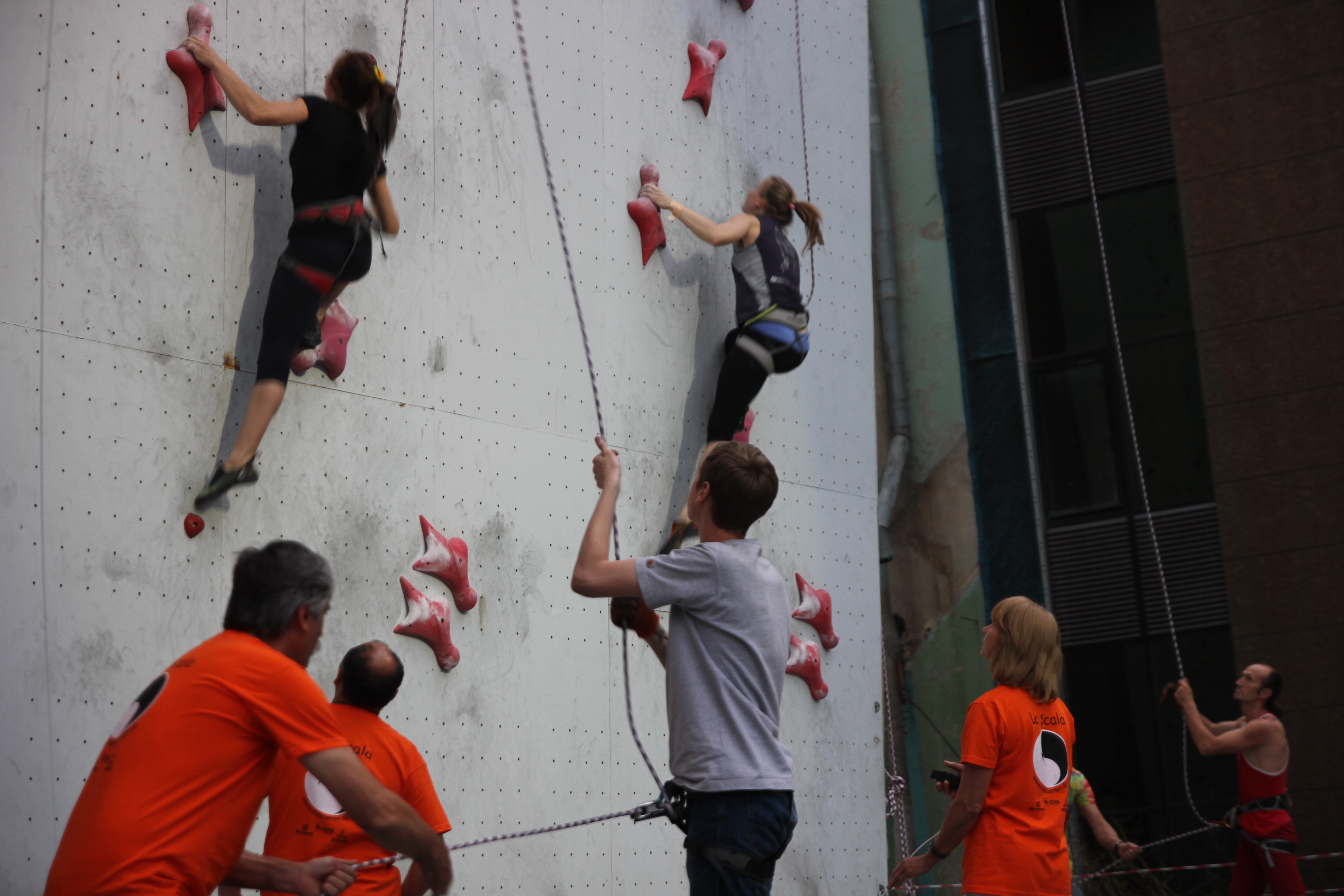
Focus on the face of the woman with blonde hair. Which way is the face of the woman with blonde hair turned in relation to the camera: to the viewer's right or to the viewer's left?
to the viewer's left

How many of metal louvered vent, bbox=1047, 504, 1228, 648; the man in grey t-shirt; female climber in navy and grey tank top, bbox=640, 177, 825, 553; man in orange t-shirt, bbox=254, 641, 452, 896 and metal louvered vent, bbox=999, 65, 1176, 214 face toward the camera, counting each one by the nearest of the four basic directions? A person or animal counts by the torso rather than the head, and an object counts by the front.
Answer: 2

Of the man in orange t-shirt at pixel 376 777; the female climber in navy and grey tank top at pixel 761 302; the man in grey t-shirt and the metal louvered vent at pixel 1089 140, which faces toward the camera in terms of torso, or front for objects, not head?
the metal louvered vent

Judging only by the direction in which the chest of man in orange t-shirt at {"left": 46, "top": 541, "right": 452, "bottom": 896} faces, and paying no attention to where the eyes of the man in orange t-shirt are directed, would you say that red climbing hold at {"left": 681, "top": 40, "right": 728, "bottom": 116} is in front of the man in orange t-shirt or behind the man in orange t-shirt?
in front

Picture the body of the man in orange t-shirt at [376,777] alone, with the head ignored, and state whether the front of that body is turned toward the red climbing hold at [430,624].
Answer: yes

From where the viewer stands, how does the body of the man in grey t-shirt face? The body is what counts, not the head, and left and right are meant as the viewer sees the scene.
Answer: facing away from the viewer and to the left of the viewer

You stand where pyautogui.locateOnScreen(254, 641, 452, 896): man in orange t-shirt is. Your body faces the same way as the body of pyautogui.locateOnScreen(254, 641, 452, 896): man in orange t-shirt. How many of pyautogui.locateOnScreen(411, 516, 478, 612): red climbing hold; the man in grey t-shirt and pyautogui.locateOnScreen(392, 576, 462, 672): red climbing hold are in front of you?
2

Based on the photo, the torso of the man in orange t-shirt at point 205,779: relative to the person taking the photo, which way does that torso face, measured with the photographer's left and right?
facing away from the viewer and to the right of the viewer

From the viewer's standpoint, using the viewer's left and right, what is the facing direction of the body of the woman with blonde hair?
facing away from the viewer and to the left of the viewer

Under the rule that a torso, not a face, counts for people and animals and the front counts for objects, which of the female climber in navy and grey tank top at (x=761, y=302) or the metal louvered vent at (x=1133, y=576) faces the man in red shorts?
the metal louvered vent

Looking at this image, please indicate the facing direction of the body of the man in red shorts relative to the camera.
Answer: to the viewer's left

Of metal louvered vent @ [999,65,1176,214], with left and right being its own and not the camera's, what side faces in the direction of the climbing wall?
front

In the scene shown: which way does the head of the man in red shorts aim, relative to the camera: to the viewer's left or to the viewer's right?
to the viewer's left

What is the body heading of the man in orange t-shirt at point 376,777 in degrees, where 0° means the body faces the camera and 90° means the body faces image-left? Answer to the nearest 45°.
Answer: approximately 180°
